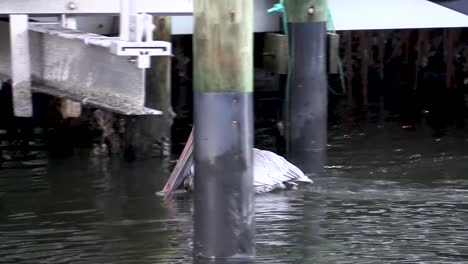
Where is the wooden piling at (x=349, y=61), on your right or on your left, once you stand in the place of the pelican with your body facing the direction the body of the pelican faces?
on your right

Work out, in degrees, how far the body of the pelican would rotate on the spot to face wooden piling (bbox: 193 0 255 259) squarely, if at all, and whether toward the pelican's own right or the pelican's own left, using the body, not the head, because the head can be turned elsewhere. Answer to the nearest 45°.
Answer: approximately 90° to the pelican's own left

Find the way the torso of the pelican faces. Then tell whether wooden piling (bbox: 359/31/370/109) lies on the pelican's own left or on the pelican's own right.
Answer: on the pelican's own right

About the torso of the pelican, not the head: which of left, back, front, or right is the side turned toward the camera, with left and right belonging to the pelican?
left
